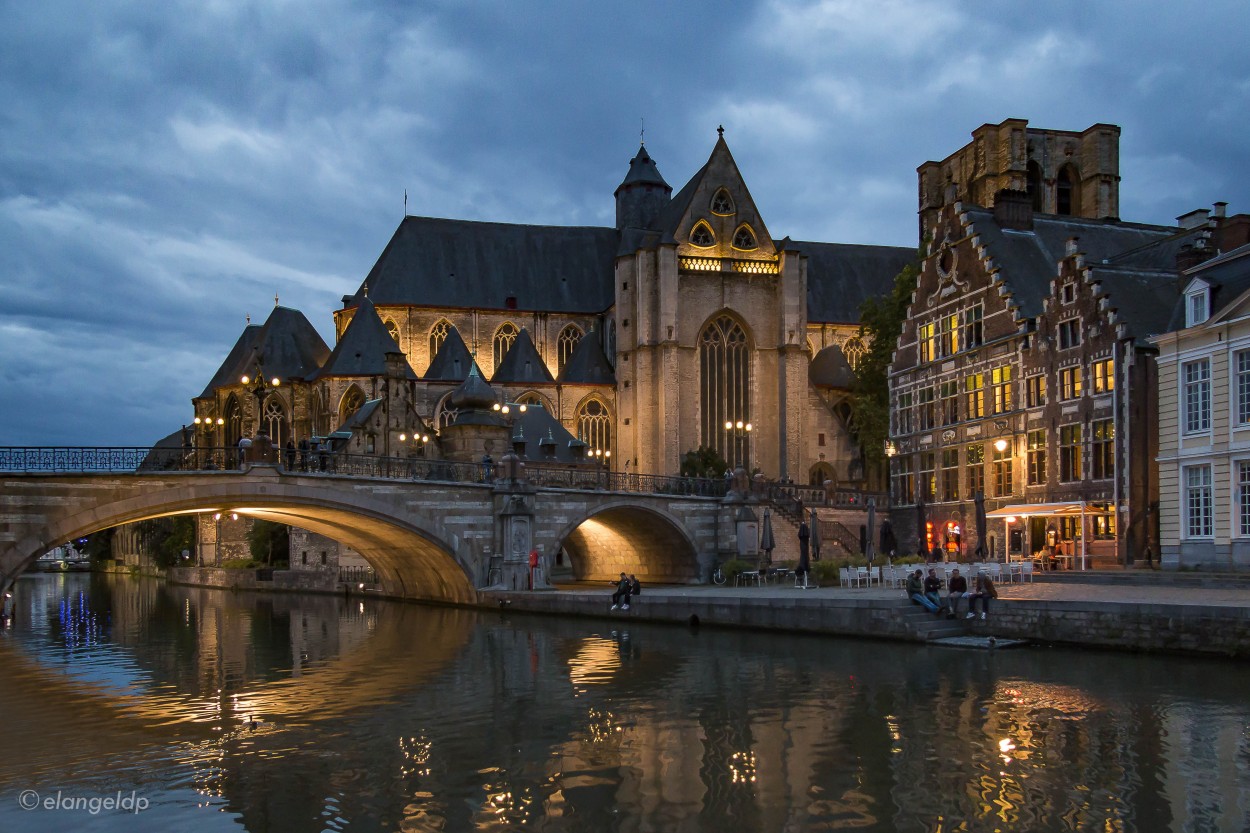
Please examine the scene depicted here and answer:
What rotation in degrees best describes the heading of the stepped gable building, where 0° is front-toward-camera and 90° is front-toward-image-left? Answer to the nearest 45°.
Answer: approximately 45°

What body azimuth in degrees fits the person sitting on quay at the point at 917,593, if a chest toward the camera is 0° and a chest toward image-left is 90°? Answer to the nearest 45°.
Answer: approximately 315°

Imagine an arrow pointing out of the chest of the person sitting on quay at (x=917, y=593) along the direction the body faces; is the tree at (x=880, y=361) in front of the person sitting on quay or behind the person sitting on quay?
behind

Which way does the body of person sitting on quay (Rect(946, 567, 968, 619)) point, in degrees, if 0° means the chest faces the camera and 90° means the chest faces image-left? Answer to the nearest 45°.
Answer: approximately 45°

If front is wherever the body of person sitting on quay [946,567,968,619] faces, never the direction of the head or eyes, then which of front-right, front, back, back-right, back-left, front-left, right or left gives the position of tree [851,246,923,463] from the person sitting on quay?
back-right

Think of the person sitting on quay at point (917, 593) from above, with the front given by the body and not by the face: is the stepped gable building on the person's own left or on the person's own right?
on the person's own left

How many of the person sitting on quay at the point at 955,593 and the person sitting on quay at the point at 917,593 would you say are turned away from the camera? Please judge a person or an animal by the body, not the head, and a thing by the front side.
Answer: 0

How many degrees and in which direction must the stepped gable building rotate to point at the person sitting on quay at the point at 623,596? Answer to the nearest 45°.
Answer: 0° — it already faces them

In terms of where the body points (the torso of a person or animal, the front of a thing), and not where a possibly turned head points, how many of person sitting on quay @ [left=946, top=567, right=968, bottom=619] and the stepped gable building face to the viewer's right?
0

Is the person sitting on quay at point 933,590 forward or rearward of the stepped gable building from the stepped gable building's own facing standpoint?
forward
